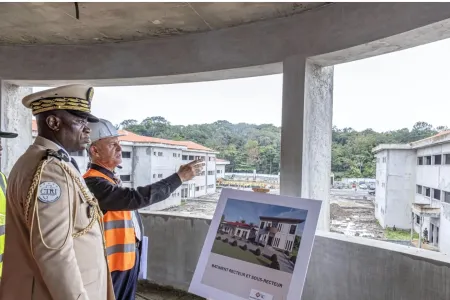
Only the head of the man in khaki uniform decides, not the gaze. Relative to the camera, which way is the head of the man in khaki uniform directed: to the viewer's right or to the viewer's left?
to the viewer's right

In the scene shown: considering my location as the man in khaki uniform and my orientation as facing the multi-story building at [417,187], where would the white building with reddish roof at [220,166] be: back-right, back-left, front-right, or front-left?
front-left

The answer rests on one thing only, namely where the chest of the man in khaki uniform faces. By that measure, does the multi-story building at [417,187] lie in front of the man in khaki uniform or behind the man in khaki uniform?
in front

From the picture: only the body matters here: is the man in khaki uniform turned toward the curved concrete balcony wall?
yes

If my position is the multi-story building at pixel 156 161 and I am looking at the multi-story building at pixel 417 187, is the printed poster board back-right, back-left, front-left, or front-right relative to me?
front-right

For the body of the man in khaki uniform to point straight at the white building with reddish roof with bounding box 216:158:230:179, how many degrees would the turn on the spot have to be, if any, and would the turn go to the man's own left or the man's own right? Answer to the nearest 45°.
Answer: approximately 45° to the man's own left

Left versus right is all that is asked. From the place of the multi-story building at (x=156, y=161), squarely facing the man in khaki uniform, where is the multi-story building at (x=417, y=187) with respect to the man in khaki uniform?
left

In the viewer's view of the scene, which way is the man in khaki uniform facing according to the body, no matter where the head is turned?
to the viewer's right
